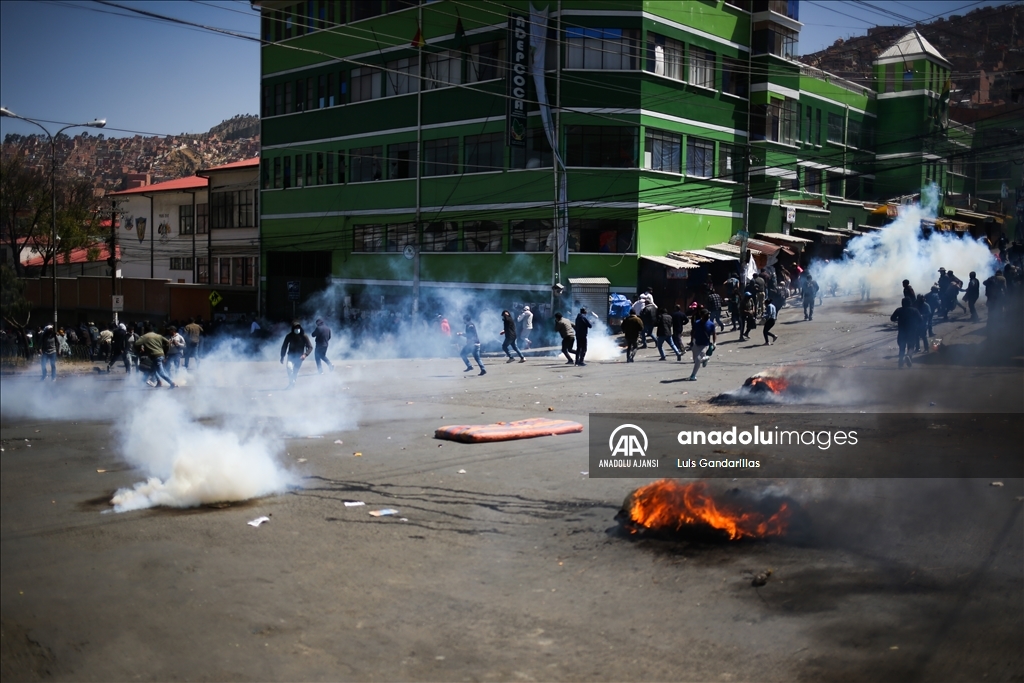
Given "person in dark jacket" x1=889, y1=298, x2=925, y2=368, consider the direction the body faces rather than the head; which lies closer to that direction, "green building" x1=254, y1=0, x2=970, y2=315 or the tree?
the green building

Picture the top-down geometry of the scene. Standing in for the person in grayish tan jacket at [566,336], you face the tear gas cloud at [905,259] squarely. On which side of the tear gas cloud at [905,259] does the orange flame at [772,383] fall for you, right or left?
right

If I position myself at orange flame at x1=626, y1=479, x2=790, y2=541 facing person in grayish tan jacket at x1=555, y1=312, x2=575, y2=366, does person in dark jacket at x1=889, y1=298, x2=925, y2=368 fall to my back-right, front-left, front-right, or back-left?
front-right
